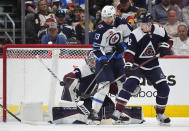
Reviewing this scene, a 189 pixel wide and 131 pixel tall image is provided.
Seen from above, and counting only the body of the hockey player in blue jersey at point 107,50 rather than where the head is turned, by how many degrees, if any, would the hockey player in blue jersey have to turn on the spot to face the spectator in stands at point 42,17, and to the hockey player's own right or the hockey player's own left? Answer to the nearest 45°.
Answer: approximately 135° to the hockey player's own right

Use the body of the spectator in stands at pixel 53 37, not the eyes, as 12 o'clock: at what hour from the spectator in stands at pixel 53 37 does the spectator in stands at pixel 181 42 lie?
the spectator in stands at pixel 181 42 is roughly at 9 o'clock from the spectator in stands at pixel 53 37.

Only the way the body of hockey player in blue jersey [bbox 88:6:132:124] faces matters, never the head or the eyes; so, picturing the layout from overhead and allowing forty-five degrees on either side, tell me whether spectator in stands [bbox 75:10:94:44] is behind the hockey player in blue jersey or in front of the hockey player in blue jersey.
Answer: behind

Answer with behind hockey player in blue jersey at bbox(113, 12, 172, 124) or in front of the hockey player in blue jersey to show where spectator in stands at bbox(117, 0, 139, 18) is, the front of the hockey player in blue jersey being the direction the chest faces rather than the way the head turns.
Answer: behind

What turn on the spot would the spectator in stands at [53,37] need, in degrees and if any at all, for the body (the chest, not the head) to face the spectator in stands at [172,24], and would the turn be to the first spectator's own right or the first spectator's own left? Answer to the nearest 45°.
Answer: approximately 90° to the first spectator's own left

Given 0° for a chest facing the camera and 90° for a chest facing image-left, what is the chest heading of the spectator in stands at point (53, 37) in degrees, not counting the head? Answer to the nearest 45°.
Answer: approximately 0°

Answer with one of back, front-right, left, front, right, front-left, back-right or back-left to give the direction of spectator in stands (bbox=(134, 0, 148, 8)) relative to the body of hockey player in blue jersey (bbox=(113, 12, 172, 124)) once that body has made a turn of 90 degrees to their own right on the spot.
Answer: right

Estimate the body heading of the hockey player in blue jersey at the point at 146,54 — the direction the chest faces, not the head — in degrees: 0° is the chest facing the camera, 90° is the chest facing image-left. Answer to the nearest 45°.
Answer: approximately 0°
